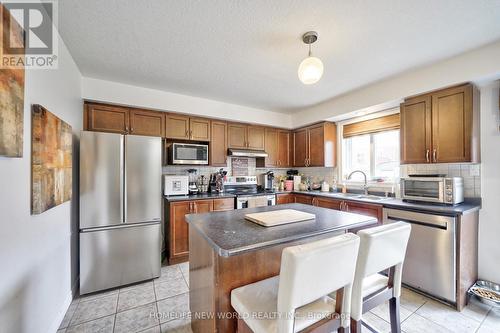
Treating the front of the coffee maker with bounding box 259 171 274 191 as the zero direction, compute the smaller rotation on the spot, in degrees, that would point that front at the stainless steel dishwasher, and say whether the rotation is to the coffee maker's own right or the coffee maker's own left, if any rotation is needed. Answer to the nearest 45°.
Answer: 0° — it already faces it

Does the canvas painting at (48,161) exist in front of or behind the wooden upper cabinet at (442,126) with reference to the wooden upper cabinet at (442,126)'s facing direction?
in front

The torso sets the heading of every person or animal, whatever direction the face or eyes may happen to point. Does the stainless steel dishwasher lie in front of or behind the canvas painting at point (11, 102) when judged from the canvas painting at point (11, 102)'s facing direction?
in front

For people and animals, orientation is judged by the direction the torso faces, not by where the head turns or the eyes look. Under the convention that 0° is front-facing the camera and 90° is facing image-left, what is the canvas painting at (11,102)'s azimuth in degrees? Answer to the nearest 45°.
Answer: approximately 270°

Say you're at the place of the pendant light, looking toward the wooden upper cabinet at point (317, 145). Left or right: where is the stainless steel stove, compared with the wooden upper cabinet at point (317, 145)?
left

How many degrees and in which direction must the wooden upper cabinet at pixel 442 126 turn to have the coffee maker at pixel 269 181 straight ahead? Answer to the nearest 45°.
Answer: approximately 45° to its right

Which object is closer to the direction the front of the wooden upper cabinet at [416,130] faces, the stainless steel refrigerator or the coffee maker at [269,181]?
the stainless steel refrigerator
